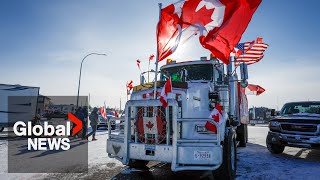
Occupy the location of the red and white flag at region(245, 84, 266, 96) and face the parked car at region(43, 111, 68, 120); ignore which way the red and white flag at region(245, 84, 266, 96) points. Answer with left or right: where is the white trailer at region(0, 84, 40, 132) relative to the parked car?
left

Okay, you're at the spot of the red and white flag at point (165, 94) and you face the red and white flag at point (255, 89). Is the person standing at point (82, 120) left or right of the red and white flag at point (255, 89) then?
left

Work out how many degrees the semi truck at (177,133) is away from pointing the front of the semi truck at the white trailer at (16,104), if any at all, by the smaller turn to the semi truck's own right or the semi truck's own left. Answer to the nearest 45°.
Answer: approximately 90° to the semi truck's own right

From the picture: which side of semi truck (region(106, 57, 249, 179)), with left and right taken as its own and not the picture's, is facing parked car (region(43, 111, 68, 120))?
right

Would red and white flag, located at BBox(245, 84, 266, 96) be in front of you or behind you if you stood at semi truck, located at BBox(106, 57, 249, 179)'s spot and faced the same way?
behind

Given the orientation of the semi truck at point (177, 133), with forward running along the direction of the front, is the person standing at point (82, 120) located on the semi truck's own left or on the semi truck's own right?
on the semi truck's own right

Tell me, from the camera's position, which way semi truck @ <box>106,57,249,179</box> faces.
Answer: facing the viewer and to the left of the viewer
